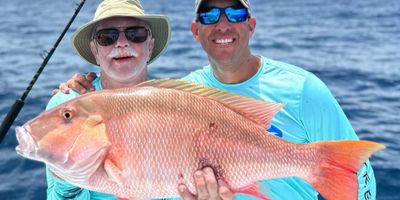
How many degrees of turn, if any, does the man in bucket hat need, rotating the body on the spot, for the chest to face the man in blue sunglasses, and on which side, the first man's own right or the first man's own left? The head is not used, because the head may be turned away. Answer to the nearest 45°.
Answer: approximately 90° to the first man's own left

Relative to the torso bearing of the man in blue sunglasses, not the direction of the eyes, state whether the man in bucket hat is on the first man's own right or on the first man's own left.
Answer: on the first man's own right

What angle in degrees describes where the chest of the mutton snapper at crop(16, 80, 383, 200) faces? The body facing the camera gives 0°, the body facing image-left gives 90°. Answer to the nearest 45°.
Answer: approximately 90°

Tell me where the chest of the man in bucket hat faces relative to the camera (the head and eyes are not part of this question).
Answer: toward the camera
